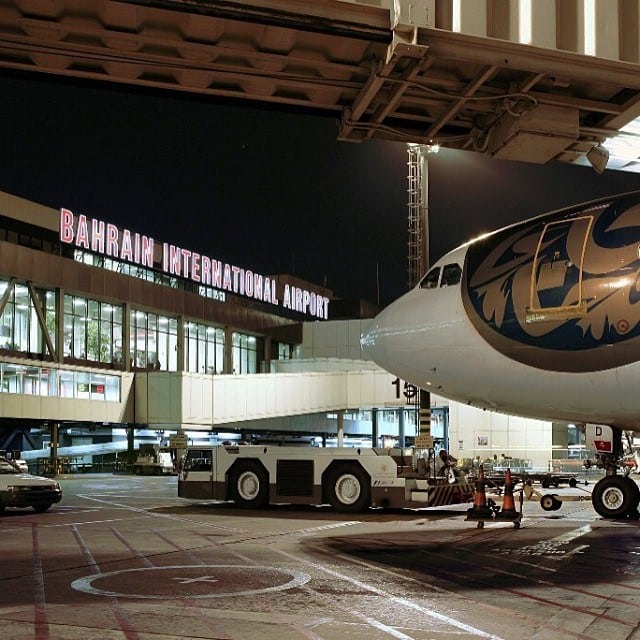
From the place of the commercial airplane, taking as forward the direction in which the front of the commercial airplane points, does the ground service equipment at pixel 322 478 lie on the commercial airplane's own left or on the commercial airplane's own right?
on the commercial airplane's own right

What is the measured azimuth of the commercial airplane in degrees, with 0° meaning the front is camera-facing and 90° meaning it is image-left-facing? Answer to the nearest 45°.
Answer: approximately 90°
